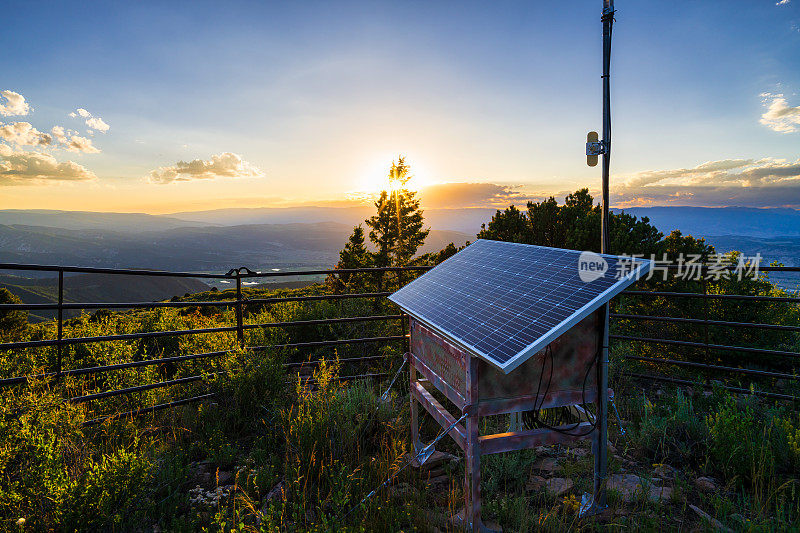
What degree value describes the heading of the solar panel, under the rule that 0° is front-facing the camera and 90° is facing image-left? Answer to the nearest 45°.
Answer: approximately 45°

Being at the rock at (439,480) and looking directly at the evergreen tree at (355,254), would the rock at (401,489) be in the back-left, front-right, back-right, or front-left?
back-left
